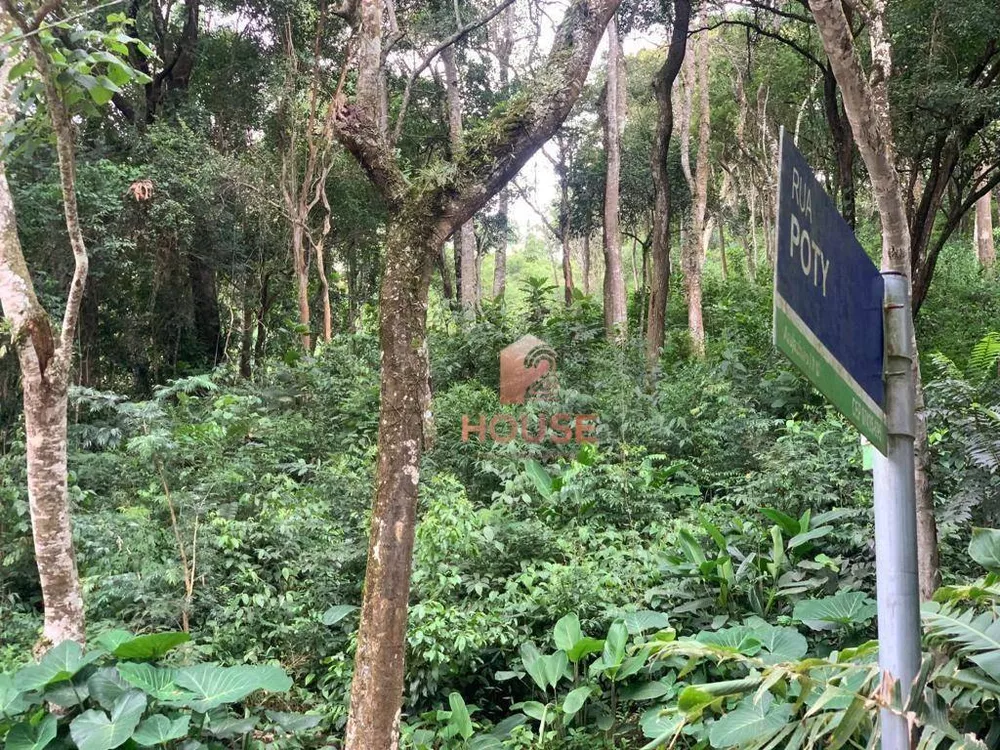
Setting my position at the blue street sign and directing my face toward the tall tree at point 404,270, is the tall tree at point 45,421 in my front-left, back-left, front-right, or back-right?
front-left

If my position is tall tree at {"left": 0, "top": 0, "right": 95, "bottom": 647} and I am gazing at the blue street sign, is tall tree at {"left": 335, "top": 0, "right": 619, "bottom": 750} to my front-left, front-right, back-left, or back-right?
front-left

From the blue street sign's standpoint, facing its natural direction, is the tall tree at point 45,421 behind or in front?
behind

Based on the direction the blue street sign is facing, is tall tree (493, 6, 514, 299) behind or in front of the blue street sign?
behind

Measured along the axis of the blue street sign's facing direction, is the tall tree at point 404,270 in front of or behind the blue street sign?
behind
